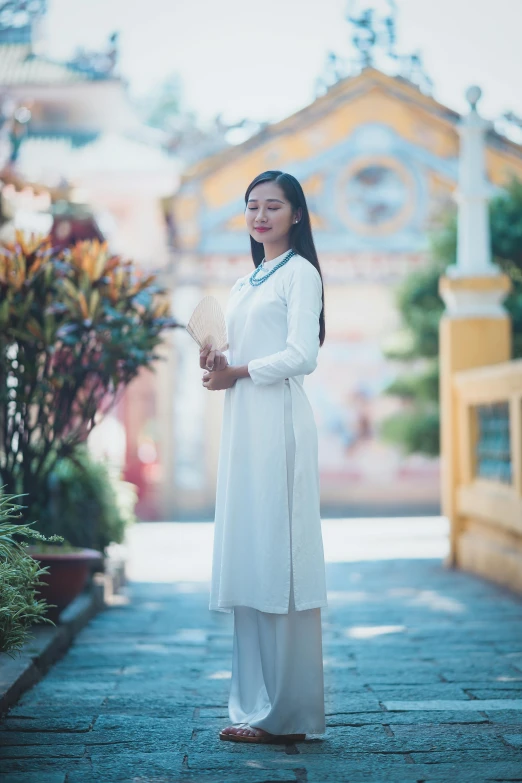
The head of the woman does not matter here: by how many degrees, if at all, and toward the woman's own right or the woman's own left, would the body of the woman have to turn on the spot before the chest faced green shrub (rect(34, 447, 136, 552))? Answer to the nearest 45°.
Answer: approximately 135° to the woman's own right

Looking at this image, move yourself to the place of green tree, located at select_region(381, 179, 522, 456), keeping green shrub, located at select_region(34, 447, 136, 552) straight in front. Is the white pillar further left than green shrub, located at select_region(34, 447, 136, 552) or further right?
left

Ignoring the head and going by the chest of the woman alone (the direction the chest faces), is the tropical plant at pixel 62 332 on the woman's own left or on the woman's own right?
on the woman's own right

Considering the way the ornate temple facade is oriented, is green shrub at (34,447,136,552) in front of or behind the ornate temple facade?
in front

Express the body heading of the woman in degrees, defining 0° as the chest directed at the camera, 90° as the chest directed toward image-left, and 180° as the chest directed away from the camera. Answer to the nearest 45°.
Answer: approximately 45°

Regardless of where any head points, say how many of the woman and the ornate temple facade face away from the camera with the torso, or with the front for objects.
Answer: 0

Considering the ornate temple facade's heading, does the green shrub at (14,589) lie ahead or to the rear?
ahead

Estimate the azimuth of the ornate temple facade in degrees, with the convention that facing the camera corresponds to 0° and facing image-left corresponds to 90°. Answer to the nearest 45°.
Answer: approximately 0°

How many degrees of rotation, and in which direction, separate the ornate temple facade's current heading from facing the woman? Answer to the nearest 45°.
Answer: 0° — it already faces them
